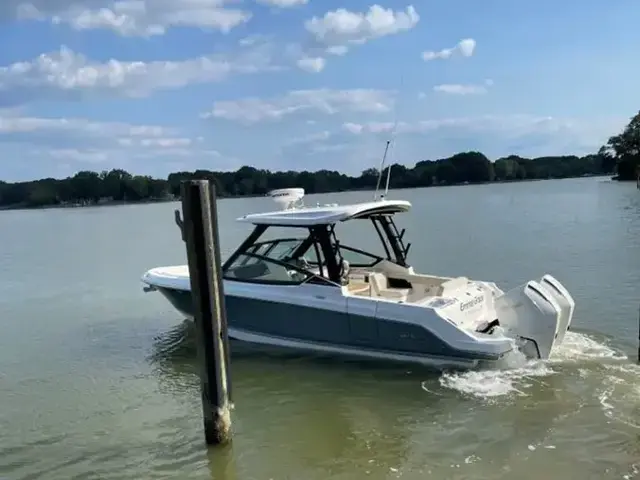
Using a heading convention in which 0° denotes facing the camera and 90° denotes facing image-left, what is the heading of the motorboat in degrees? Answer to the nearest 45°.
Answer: approximately 135°

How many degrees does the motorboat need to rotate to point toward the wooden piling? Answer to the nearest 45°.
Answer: approximately 90° to its left
